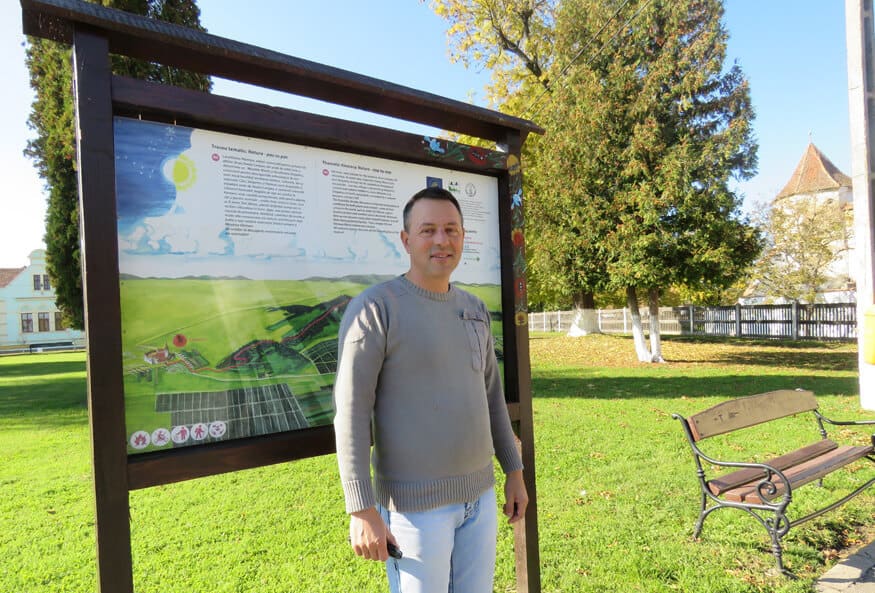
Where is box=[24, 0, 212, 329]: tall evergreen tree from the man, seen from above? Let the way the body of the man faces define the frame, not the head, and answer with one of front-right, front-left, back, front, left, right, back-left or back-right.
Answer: back

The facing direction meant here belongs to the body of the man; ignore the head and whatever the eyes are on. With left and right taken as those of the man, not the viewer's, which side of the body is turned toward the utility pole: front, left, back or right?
left

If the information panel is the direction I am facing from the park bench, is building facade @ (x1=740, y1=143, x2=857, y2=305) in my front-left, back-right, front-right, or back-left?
back-right

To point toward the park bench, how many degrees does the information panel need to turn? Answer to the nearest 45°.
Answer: approximately 45° to its left

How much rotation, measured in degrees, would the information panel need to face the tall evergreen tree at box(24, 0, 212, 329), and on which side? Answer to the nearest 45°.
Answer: approximately 180°

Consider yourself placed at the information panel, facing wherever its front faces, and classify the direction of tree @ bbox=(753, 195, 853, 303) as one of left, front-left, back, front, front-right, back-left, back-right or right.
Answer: left

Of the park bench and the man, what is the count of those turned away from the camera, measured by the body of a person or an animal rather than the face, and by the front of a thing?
0

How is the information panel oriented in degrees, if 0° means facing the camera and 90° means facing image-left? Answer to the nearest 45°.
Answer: approximately 315°
